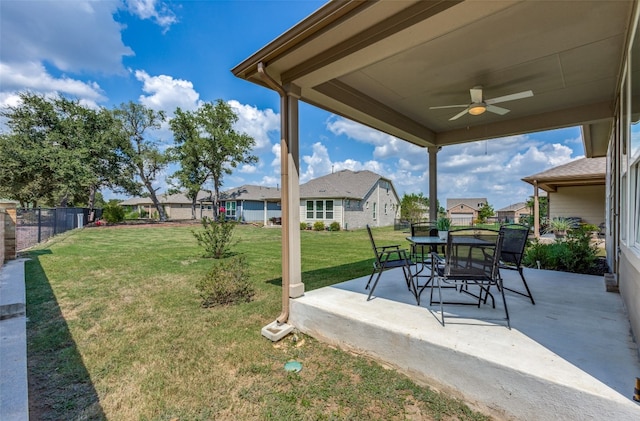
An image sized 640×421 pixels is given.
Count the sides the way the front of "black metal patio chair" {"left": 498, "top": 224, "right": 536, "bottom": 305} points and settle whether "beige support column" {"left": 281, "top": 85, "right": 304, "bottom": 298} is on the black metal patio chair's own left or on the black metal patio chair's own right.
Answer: on the black metal patio chair's own left

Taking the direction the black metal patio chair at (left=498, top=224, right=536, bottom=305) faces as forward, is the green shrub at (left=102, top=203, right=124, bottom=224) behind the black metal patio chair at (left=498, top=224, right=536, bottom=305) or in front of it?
in front

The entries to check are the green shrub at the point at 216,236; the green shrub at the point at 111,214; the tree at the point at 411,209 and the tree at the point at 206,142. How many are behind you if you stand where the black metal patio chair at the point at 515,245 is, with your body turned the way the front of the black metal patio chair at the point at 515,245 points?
0

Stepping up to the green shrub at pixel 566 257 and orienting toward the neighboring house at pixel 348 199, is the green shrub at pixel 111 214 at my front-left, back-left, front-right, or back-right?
front-left

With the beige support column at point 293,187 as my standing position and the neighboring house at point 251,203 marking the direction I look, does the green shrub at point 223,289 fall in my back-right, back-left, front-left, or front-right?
front-left

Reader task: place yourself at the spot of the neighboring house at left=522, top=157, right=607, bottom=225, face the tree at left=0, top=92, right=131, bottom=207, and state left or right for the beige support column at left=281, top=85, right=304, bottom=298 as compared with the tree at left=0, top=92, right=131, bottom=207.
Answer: left

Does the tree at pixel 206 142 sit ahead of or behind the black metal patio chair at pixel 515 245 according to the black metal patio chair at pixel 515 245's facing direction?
ahead

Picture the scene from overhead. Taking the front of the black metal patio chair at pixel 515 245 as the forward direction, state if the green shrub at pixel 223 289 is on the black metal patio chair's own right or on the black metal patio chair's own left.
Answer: on the black metal patio chair's own left

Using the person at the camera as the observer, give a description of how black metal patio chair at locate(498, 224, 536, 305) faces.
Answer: facing away from the viewer and to the left of the viewer

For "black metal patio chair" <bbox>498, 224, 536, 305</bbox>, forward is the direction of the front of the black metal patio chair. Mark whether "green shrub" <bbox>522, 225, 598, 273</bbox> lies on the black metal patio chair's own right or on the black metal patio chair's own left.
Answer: on the black metal patio chair's own right

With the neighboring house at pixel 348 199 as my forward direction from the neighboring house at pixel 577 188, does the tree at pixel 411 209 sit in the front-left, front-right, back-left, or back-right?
front-right

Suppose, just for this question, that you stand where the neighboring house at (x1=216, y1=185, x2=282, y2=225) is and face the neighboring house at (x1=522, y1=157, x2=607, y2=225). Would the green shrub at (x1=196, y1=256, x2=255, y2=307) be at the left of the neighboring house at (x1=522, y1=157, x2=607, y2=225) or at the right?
right

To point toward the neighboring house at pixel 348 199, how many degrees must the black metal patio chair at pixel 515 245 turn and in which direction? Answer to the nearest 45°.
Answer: approximately 90° to its right
